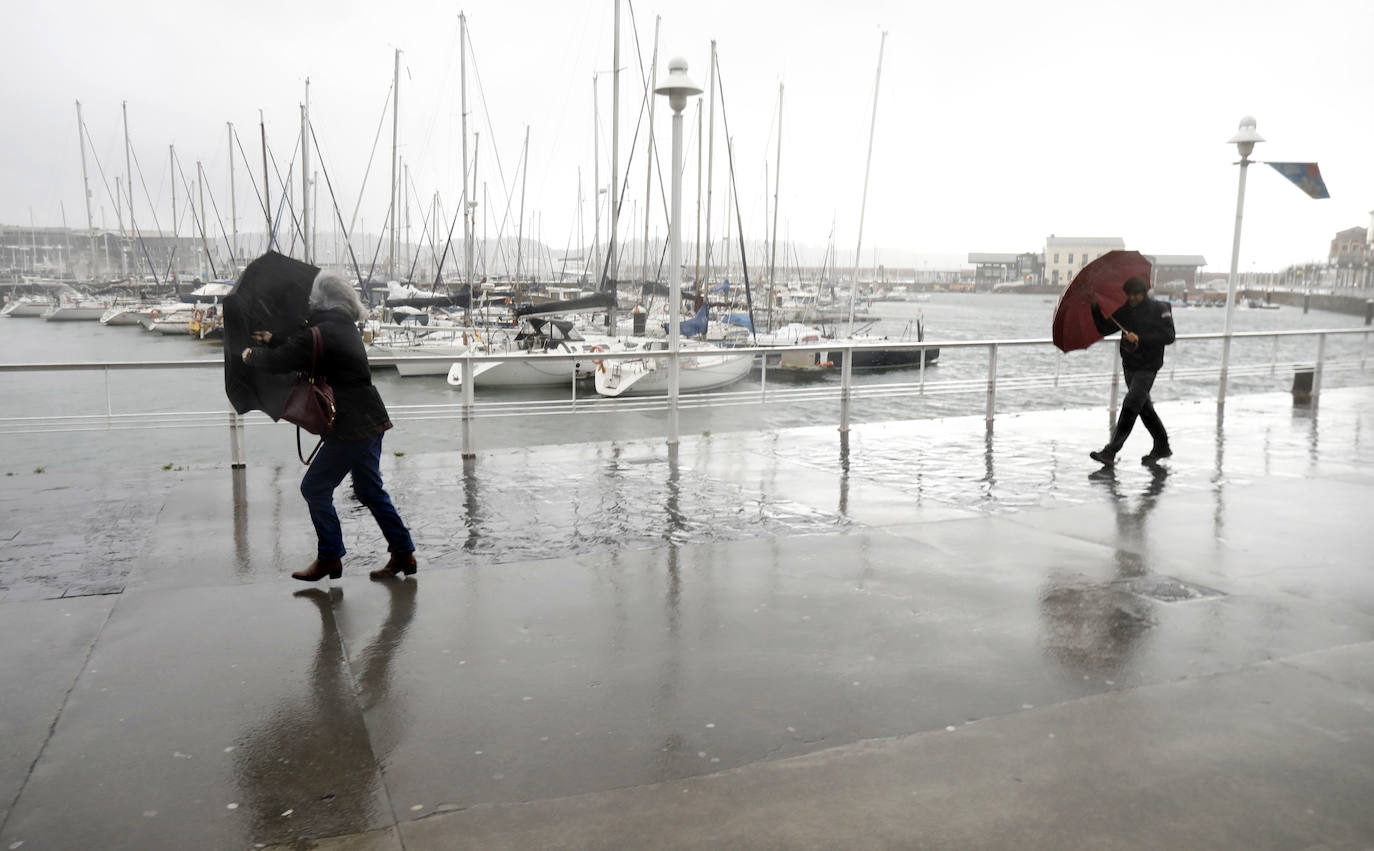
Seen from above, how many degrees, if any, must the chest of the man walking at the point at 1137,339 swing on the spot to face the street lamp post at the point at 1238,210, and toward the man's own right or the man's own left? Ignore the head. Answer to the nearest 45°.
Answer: approximately 135° to the man's own right

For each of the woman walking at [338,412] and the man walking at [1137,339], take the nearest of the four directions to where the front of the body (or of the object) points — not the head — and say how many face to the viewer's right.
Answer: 0

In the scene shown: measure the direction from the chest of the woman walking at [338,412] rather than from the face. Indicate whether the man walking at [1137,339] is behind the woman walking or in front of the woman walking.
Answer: behind

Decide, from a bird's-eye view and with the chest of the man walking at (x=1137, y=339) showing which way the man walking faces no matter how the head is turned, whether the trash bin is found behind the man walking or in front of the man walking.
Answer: behind

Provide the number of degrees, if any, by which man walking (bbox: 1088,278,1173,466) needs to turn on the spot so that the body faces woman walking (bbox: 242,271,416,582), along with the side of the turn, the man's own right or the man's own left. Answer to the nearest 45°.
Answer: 0° — they already face them

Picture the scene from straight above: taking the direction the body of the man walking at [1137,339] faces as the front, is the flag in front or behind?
behind

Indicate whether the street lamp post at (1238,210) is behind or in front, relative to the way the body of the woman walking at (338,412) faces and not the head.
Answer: behind

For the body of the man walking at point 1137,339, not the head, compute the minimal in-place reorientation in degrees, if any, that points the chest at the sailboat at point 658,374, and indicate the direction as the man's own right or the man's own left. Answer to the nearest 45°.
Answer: approximately 90° to the man's own right

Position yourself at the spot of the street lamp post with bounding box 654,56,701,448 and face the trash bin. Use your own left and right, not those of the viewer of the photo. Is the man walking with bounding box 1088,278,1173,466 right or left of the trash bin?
right

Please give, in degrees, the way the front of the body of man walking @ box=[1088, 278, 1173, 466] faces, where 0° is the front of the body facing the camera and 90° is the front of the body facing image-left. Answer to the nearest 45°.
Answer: approximately 45°

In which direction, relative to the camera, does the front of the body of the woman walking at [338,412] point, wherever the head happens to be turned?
to the viewer's left

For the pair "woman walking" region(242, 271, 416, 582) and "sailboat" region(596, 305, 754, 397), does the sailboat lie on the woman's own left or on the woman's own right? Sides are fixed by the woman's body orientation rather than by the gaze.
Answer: on the woman's own right
